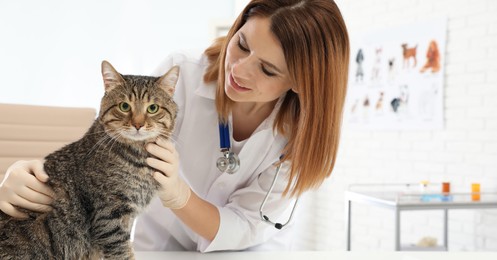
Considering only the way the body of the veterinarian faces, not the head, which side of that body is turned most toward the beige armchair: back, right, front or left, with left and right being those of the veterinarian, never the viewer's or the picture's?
right

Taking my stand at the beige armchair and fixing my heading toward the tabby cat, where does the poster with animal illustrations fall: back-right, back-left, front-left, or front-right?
back-left

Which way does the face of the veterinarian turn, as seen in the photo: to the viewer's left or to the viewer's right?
to the viewer's left

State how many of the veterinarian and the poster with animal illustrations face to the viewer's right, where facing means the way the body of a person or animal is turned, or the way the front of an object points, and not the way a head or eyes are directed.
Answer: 0

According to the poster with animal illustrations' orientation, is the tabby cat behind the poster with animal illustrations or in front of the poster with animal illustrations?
in front

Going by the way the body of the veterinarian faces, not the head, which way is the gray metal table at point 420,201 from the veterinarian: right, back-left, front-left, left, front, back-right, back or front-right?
back

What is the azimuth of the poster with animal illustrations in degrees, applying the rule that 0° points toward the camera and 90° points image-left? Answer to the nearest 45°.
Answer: approximately 45°

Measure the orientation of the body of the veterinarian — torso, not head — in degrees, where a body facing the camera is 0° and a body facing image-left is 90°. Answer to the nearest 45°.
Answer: approximately 45°

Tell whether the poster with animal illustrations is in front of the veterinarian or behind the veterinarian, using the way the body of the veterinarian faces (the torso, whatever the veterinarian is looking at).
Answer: behind
